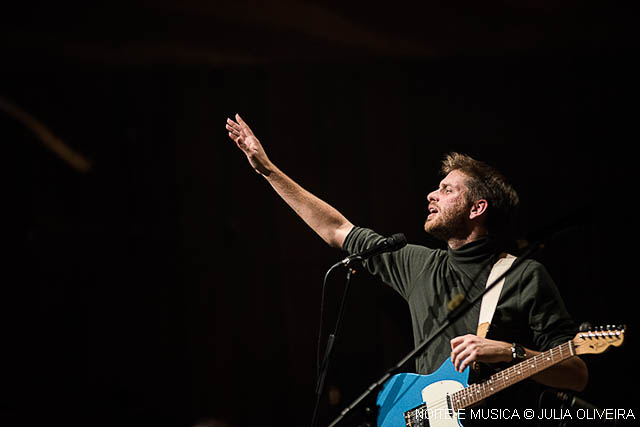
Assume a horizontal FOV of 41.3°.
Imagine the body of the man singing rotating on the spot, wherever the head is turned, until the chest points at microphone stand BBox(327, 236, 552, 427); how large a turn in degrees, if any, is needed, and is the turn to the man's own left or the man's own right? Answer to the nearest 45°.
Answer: approximately 45° to the man's own left

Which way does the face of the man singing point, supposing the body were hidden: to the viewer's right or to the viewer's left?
to the viewer's left

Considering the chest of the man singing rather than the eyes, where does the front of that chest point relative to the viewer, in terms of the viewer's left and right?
facing the viewer and to the left of the viewer

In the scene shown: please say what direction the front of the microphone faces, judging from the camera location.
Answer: facing to the right of the viewer
